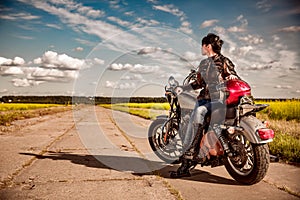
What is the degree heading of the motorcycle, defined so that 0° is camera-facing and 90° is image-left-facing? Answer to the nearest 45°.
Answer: approximately 135°

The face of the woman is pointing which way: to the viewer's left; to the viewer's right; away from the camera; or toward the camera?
to the viewer's left

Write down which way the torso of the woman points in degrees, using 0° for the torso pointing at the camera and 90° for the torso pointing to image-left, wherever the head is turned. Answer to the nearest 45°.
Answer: approximately 45°
